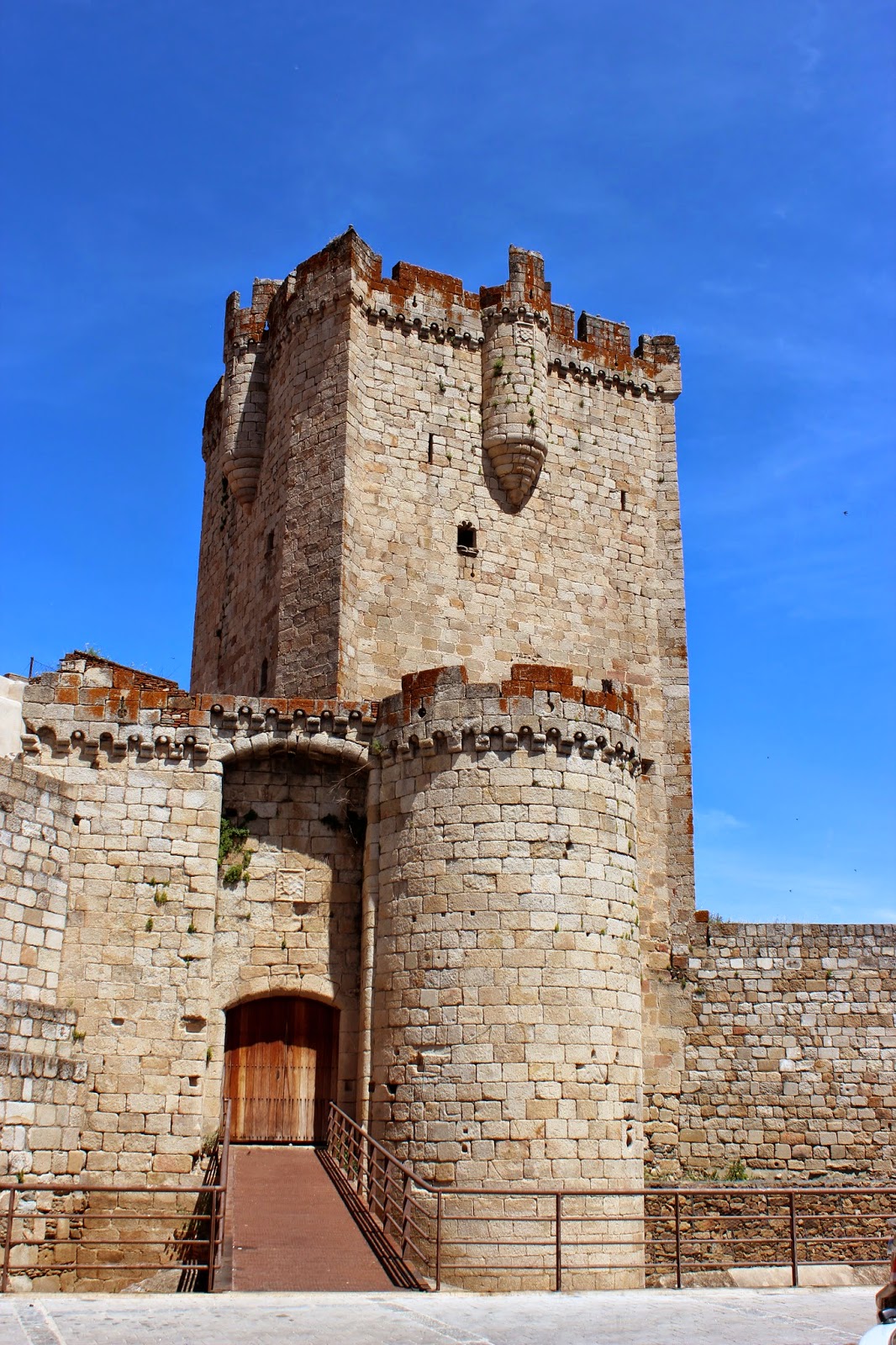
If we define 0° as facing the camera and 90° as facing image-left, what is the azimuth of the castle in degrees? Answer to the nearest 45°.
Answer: approximately 0°
